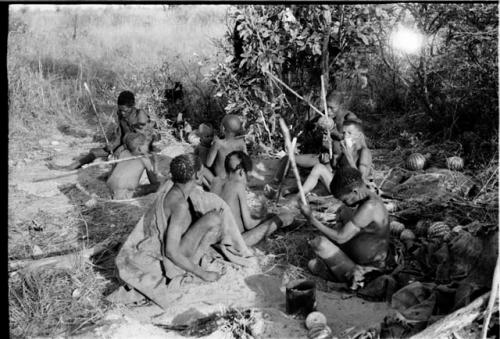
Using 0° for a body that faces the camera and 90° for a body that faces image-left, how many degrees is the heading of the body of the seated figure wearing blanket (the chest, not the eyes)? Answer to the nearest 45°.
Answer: approximately 270°

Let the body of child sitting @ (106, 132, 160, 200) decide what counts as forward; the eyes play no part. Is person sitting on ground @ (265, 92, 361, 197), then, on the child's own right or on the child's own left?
on the child's own right

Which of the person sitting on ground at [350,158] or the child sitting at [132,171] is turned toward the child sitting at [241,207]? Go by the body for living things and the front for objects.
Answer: the person sitting on ground

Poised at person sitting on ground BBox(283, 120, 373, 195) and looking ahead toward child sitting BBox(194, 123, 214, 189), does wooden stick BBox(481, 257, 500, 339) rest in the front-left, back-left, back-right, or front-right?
back-left

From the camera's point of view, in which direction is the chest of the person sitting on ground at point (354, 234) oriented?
to the viewer's left

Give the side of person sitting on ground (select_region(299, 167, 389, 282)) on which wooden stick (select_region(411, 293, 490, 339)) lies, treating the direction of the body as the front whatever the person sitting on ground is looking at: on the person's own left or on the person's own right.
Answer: on the person's own left

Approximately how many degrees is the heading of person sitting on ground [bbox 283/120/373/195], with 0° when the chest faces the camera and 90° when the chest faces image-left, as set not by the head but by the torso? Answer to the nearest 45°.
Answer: approximately 45°

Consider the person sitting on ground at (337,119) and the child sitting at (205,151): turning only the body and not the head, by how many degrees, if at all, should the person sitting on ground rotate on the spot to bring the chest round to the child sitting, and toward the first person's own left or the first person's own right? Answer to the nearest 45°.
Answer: approximately 45° to the first person's own right

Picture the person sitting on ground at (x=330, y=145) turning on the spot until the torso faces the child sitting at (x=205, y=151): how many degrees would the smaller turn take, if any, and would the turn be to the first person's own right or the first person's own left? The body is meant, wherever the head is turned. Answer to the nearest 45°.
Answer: approximately 45° to the first person's own right
